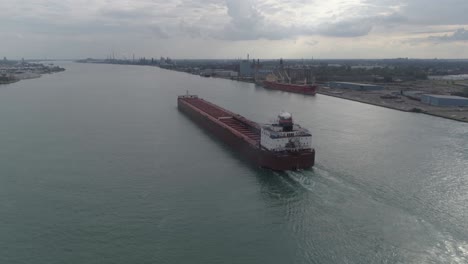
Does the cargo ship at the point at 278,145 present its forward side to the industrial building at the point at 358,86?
no

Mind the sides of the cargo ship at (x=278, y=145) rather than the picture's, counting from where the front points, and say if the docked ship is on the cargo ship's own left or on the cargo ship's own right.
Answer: on the cargo ship's own right

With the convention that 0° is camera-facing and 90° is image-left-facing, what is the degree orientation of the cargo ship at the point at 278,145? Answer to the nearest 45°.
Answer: approximately 135°
